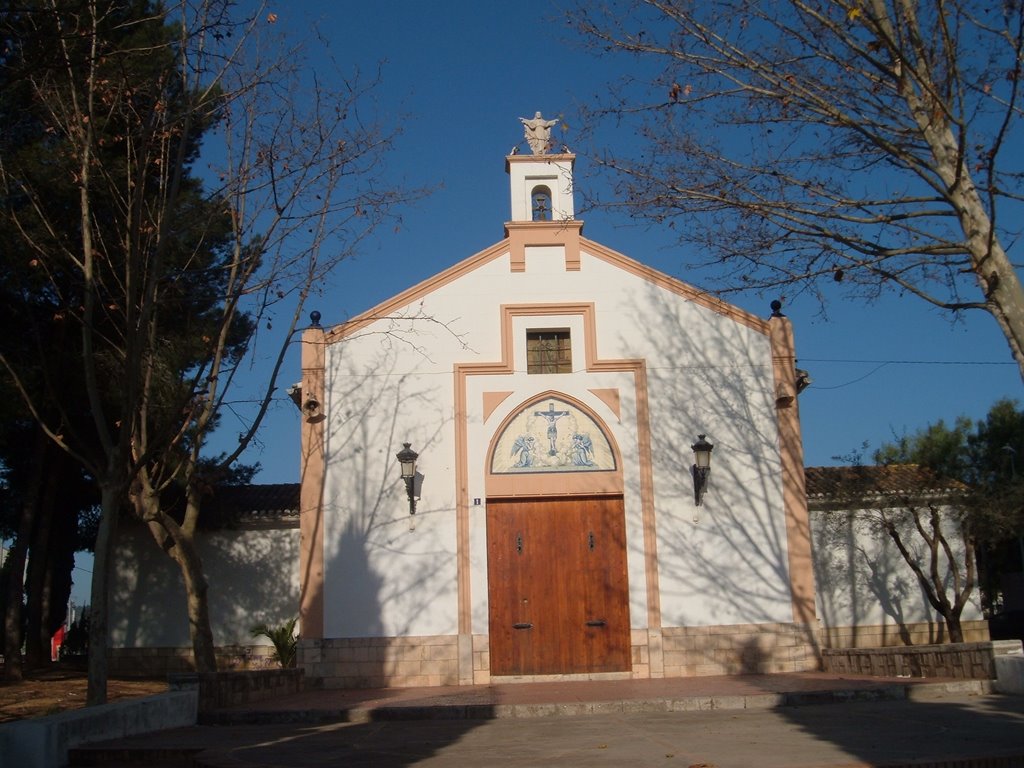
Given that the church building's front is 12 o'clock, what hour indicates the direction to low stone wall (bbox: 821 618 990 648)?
The low stone wall is roughly at 8 o'clock from the church building.

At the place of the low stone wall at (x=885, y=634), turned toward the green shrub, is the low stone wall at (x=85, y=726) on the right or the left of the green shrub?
left

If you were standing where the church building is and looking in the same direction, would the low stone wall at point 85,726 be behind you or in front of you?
in front

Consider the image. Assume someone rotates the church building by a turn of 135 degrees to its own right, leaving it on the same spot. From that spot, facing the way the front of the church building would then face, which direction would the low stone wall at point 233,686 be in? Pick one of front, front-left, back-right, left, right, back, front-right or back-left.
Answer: left

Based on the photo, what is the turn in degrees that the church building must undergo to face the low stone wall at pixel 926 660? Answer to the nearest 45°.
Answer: approximately 45° to its left

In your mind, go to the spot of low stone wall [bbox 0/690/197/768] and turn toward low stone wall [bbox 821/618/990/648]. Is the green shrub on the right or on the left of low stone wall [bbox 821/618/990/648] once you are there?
left

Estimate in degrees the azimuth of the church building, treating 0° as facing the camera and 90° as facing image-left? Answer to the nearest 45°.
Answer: approximately 0°
